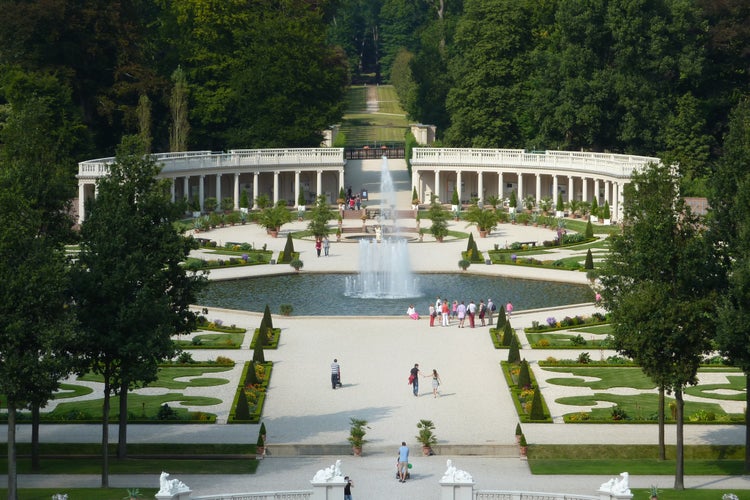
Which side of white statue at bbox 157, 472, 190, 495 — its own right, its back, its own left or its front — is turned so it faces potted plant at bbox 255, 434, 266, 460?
right

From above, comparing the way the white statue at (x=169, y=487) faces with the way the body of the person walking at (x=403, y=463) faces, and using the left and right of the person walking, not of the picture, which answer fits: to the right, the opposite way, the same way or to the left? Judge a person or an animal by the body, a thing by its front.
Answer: to the left

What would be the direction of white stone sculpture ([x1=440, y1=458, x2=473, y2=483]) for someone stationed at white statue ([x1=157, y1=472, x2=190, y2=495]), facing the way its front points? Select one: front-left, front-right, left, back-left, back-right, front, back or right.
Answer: back

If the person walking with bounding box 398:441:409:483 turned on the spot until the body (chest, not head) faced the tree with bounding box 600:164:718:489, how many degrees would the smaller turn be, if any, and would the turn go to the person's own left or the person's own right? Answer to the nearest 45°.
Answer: approximately 90° to the person's own right

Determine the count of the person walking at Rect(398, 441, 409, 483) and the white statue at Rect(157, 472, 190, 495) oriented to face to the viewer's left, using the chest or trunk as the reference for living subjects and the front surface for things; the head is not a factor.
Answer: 1

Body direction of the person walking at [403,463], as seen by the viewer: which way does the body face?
away from the camera

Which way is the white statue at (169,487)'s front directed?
to the viewer's left

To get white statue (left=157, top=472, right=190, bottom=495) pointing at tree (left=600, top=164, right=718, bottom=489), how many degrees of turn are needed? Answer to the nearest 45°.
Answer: approximately 180°
